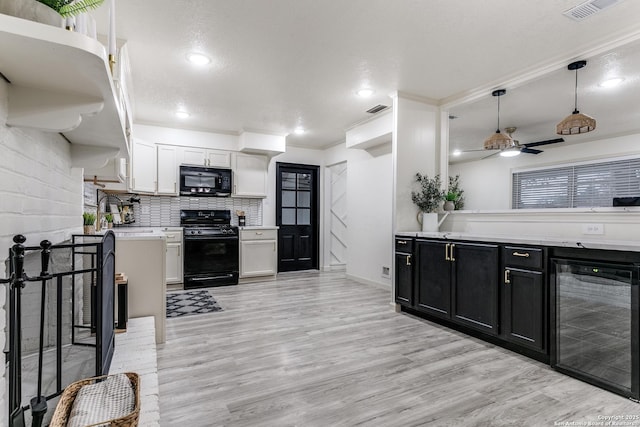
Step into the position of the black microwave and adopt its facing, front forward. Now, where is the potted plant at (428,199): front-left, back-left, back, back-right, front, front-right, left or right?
front-left

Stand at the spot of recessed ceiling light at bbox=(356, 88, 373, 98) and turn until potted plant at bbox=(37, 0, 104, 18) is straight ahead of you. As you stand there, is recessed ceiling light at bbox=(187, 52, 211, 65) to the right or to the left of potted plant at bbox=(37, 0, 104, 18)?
right

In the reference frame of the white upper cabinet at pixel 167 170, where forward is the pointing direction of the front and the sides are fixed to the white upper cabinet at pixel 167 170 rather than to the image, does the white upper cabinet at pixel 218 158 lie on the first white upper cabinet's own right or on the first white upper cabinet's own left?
on the first white upper cabinet's own left

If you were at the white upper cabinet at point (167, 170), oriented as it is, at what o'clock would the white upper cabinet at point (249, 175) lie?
the white upper cabinet at point (249, 175) is roughly at 9 o'clock from the white upper cabinet at point (167, 170).

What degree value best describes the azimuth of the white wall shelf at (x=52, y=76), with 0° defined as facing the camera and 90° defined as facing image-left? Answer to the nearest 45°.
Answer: approximately 270°

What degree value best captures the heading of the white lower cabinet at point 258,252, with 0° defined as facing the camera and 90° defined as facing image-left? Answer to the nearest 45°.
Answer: approximately 0°

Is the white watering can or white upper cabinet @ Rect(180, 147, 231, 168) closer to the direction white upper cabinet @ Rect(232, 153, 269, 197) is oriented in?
the white watering can
